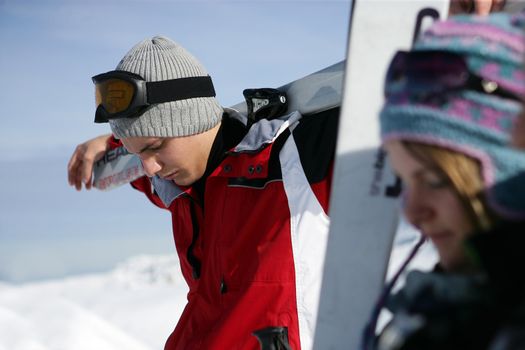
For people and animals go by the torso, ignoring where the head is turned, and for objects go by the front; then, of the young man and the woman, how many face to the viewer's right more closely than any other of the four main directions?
0

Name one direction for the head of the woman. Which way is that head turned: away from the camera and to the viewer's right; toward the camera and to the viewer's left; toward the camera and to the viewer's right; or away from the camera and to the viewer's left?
toward the camera and to the viewer's left

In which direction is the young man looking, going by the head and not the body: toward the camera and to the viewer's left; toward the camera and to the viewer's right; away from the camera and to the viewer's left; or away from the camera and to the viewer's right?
toward the camera and to the viewer's left

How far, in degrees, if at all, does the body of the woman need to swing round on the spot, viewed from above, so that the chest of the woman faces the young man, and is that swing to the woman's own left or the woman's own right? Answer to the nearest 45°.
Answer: approximately 45° to the woman's own right

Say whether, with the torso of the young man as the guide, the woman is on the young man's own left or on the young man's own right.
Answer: on the young man's own left

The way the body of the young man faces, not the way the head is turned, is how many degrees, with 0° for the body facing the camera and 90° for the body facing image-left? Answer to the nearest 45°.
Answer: approximately 45°

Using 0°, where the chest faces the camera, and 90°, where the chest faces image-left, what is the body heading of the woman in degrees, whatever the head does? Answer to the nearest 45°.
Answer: approximately 90°
